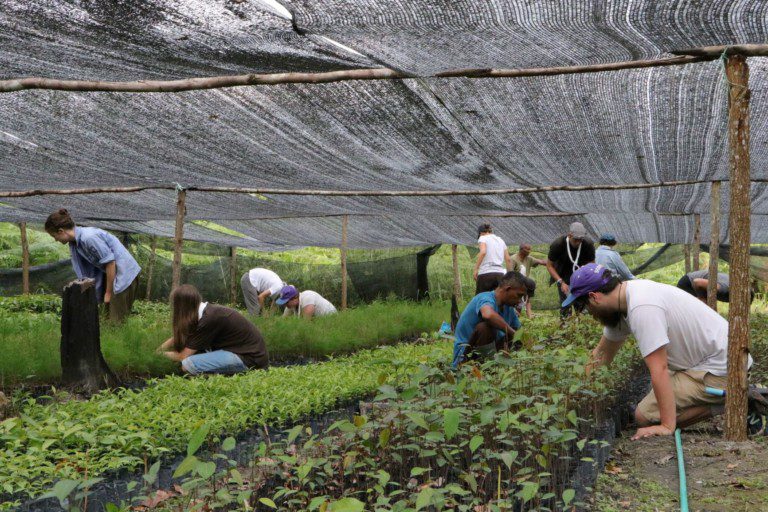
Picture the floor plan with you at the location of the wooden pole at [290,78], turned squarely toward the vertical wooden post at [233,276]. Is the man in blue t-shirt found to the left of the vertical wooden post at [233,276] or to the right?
right

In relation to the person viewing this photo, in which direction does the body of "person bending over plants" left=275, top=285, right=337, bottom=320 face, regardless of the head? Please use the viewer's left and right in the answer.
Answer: facing to the left of the viewer

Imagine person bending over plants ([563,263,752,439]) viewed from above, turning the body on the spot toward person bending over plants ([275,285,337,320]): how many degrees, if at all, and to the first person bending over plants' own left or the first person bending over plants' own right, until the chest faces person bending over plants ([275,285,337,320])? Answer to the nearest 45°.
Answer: approximately 45° to the first person bending over plants' own right

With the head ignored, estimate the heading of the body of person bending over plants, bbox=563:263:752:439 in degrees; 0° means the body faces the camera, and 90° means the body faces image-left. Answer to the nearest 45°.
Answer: approximately 90°
